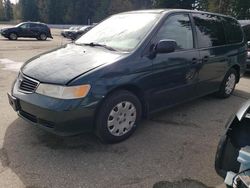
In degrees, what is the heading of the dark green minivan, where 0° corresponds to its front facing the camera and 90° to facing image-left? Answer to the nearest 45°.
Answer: approximately 45°
